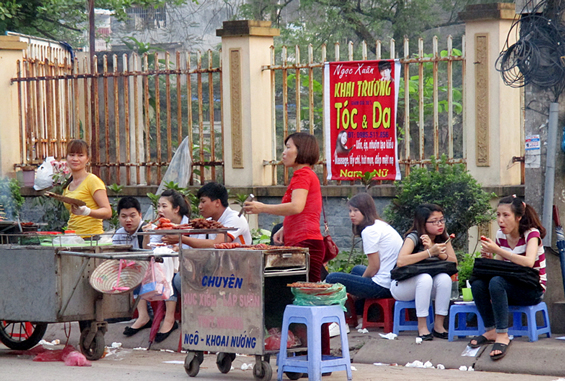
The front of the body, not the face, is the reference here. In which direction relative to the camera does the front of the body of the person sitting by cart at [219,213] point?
to the viewer's left

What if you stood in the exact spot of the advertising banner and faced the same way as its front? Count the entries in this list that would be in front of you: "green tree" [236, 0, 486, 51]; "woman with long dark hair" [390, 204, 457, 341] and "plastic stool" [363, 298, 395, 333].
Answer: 2

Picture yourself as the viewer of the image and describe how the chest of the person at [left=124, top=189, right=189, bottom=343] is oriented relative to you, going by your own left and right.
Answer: facing the viewer and to the left of the viewer

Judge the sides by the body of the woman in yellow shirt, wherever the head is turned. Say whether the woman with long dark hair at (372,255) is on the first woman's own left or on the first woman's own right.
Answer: on the first woman's own left

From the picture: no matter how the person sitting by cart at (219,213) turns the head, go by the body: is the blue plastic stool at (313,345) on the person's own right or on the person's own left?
on the person's own left

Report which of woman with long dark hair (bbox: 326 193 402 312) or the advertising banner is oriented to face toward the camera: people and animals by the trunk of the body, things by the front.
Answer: the advertising banner

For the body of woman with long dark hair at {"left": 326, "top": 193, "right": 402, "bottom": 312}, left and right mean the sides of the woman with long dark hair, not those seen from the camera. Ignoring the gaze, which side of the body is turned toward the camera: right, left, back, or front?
left

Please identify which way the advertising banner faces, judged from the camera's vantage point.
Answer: facing the viewer

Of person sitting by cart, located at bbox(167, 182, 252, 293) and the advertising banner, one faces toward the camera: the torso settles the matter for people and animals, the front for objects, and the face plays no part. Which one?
the advertising banner

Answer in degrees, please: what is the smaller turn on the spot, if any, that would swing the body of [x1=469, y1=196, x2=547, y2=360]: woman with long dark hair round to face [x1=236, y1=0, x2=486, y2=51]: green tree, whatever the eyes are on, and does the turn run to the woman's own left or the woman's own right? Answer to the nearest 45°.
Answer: approximately 135° to the woman's own right

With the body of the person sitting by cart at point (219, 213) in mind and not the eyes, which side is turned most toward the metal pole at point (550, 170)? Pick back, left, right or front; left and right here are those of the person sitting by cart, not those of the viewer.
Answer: back

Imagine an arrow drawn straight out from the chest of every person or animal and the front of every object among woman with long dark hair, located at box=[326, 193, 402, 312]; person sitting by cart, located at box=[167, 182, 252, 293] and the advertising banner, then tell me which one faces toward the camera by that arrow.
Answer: the advertising banner

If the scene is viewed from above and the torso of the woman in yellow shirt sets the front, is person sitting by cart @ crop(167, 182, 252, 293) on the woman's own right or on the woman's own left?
on the woman's own left

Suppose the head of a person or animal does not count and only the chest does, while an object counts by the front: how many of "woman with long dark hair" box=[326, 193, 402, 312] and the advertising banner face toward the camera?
1
